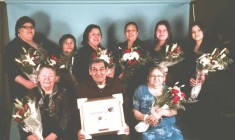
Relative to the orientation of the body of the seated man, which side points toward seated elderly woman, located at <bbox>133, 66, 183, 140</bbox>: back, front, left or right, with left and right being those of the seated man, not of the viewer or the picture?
left

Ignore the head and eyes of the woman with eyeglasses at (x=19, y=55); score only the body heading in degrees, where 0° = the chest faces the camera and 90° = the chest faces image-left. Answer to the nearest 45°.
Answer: approximately 315°

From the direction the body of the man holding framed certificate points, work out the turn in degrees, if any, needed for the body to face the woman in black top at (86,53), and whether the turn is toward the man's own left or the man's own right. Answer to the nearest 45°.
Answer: approximately 180°

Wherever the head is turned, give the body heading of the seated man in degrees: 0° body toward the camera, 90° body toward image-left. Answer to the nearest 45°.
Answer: approximately 0°

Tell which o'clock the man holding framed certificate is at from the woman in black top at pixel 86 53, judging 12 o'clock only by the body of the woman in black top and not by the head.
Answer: The man holding framed certificate is roughly at 1 o'clock from the woman in black top.
